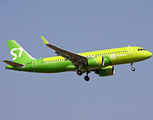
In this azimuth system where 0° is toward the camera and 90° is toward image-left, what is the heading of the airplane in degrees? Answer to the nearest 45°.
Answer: approximately 270°
